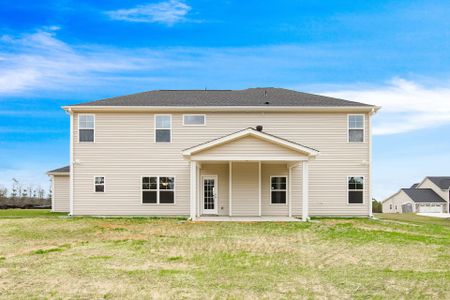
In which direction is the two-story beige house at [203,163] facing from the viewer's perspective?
away from the camera
